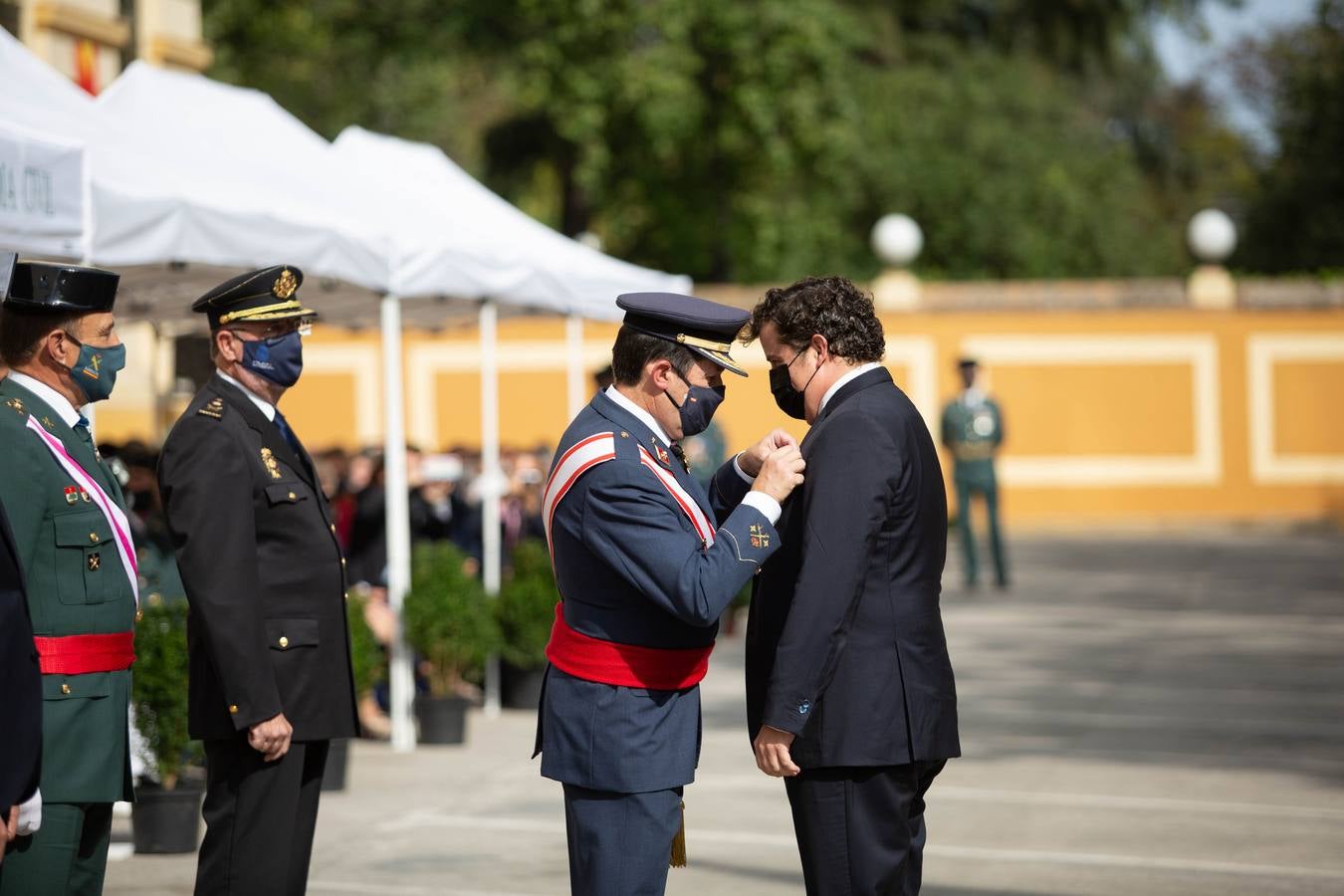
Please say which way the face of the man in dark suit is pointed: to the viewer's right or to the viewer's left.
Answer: to the viewer's left

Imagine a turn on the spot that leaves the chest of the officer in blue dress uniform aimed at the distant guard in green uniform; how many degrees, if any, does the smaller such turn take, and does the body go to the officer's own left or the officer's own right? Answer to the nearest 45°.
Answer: approximately 90° to the officer's own left

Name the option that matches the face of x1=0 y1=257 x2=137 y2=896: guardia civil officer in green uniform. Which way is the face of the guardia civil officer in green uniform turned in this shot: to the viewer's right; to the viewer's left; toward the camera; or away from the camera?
to the viewer's right

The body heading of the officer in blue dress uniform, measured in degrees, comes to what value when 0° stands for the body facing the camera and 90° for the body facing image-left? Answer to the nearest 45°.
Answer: approximately 270°

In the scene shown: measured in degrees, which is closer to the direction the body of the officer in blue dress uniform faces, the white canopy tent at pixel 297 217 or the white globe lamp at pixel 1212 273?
the white globe lamp

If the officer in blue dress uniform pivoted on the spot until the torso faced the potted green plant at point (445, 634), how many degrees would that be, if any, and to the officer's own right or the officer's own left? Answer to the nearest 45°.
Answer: approximately 90° to the officer's own left

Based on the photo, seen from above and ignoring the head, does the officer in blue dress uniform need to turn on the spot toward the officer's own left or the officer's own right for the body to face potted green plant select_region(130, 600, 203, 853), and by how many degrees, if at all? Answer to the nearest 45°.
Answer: approximately 135° to the officer's own left

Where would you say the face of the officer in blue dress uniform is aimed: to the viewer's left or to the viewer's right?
to the viewer's right

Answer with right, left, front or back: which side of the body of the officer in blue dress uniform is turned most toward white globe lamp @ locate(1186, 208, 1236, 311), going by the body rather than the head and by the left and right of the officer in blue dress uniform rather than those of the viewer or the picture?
left
